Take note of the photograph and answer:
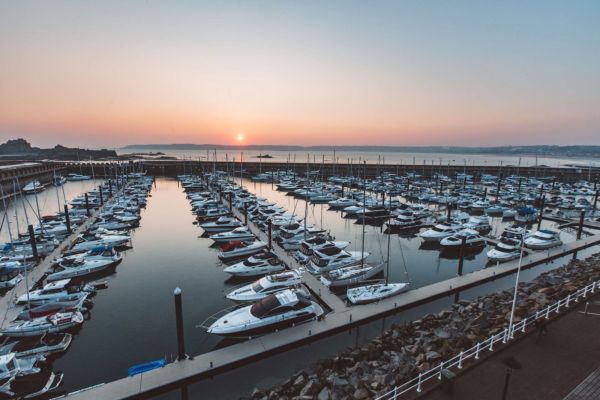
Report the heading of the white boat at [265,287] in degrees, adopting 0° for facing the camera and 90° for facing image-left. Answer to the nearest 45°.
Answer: approximately 45°

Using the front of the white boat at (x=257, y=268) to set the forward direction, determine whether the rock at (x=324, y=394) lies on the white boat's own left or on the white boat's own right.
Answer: on the white boat's own left

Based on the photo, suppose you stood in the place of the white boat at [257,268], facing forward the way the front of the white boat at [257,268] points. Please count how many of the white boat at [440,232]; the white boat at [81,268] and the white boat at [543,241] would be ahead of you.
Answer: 1

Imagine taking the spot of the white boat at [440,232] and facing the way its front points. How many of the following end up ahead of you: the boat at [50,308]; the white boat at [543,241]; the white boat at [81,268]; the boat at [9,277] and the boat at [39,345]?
4

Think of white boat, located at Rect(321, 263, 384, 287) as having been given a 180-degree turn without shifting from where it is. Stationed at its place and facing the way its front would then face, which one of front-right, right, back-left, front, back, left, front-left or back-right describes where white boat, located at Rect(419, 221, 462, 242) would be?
back

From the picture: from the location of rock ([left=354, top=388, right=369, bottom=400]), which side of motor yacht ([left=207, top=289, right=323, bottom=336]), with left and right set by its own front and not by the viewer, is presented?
left

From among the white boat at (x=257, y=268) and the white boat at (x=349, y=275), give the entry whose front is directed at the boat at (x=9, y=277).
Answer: the white boat at (x=257, y=268)

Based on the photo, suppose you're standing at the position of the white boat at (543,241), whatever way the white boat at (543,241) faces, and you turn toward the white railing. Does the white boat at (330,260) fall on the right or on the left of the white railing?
right

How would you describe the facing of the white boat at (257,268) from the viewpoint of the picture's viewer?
facing to the left of the viewer

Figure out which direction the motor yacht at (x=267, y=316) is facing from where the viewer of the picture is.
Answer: facing the viewer and to the left of the viewer

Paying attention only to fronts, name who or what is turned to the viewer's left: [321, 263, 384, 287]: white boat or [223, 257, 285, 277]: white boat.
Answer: [223, 257, 285, 277]: white boat

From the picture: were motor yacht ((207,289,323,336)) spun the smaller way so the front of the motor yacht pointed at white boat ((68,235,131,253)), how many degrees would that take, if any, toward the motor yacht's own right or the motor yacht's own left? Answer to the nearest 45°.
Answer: approximately 90° to the motor yacht's own right

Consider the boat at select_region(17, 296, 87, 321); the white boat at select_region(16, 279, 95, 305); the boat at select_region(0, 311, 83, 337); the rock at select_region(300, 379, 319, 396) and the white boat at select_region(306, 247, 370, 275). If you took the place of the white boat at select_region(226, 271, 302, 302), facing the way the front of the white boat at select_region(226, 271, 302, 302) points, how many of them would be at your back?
1

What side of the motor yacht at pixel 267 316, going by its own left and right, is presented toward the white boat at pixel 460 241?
back

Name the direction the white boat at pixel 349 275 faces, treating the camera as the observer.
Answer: facing away from the viewer and to the right of the viewer

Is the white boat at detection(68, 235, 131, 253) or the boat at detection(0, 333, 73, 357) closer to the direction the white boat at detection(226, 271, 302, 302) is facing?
the boat

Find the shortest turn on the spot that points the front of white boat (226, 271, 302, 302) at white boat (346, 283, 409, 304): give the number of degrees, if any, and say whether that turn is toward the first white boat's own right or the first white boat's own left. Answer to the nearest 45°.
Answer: approximately 135° to the first white boat's own left

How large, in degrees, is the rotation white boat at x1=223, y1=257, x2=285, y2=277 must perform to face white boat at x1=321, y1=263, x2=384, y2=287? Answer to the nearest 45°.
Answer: approximately 135° to its left

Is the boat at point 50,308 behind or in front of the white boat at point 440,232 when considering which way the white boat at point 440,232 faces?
in front

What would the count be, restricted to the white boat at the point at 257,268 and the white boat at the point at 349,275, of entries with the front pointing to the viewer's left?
1

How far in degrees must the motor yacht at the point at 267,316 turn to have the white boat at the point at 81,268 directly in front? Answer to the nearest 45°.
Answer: approximately 90° to its right
